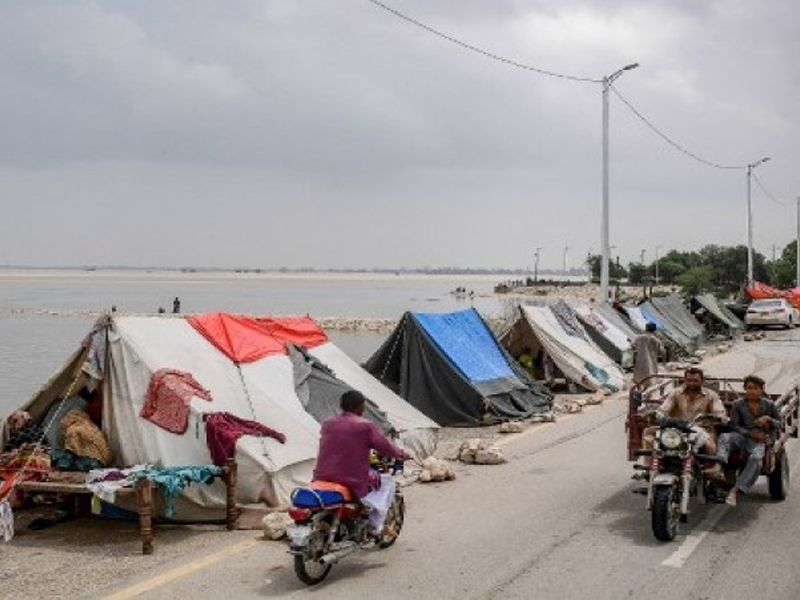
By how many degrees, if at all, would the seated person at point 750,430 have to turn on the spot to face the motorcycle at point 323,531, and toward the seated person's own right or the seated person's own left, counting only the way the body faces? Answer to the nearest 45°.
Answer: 0° — they already face it

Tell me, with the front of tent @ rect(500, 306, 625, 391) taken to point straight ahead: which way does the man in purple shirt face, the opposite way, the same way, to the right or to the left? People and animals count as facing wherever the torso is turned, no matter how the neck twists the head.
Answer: the opposite way

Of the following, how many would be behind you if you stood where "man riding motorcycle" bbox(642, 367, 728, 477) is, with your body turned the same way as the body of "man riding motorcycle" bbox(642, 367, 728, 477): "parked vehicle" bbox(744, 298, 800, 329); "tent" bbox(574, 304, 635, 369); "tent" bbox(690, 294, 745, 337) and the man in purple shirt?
3

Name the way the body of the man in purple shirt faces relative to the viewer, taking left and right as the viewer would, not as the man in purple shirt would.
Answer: facing away from the viewer and to the right of the viewer

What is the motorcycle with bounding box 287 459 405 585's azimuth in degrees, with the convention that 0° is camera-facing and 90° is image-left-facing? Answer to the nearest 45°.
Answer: approximately 225°

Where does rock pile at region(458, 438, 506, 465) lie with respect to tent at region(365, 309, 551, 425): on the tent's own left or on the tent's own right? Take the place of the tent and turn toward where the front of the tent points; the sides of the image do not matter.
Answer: on the tent's own left

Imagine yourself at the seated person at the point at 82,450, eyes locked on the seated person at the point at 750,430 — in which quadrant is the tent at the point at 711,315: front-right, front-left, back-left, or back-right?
front-left

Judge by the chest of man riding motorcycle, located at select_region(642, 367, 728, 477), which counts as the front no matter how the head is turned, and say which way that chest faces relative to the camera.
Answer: toward the camera

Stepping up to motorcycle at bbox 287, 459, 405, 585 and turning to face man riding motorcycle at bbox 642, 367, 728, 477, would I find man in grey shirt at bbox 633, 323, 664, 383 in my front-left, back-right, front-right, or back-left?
front-left

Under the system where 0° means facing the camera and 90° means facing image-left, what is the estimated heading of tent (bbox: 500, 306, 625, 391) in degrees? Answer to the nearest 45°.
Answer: approximately 45°

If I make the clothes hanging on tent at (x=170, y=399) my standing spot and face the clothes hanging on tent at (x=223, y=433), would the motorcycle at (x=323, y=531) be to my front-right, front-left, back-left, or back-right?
front-right

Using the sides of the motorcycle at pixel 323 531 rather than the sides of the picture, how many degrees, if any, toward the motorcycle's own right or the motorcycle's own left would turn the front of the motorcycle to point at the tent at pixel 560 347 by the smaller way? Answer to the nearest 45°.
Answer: approximately 45° to the motorcycle's own left

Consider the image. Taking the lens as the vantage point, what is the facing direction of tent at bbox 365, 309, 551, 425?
facing the viewer and to the left of the viewer

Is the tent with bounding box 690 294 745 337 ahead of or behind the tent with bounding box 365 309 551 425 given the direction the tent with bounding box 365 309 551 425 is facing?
behind

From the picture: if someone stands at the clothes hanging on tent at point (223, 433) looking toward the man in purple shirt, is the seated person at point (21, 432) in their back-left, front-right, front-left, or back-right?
back-right

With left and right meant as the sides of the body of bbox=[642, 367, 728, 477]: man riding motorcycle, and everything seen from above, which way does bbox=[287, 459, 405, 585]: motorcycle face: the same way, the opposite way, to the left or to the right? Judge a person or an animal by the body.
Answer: the opposite way

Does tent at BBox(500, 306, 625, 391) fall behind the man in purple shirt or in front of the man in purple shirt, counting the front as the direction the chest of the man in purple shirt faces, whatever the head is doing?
in front

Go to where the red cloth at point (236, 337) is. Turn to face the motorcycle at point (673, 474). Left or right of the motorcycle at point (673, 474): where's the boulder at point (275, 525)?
right

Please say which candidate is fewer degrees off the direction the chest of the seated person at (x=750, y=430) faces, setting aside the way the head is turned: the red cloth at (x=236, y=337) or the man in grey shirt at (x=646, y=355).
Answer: the red cloth

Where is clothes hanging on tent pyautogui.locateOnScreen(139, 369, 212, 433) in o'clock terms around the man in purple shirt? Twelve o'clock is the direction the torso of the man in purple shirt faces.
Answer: The clothes hanging on tent is roughly at 9 o'clock from the man in purple shirt.

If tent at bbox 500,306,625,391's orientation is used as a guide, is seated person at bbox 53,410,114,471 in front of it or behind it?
in front
